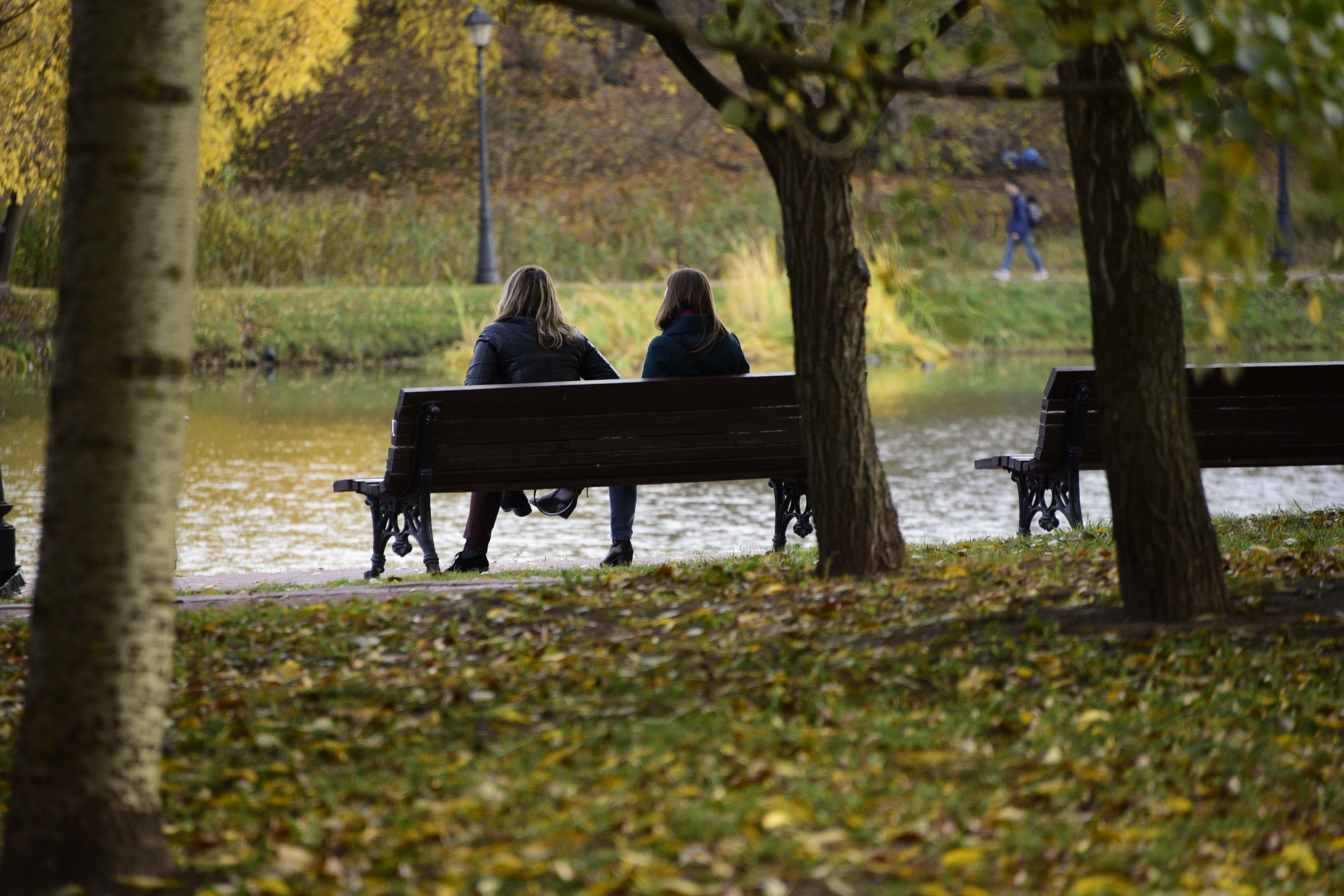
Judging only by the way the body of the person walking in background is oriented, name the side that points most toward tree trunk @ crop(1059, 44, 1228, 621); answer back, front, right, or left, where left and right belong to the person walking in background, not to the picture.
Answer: left

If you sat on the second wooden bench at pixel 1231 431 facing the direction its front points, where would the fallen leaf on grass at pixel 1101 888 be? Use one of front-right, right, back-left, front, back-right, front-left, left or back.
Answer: back-left

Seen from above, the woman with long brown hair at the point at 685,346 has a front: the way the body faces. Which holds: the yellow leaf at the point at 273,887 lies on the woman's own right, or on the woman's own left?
on the woman's own left

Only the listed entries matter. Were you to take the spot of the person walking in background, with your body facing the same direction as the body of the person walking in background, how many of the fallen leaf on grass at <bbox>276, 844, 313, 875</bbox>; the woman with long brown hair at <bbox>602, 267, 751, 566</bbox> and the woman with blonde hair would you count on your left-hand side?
3

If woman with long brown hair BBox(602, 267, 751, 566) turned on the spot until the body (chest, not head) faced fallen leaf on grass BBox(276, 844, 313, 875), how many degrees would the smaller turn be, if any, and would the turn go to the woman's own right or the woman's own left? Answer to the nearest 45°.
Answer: approximately 135° to the woman's own left

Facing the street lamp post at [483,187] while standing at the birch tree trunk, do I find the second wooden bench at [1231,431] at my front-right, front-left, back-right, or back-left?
front-right

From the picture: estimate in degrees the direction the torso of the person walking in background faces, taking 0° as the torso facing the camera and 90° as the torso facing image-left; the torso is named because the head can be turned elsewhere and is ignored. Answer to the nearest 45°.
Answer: approximately 90°

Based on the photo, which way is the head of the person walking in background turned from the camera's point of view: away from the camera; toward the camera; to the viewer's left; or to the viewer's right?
to the viewer's left

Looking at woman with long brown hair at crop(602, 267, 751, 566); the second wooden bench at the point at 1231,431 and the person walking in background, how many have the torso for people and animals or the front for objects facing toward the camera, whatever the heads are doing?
0

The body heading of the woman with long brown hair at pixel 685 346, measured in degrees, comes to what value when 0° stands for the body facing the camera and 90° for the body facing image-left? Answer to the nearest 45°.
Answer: approximately 135°

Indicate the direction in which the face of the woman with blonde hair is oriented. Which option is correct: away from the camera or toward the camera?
away from the camera

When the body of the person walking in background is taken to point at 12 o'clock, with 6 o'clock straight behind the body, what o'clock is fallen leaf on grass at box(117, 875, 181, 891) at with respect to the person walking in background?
The fallen leaf on grass is roughly at 9 o'clock from the person walking in background.

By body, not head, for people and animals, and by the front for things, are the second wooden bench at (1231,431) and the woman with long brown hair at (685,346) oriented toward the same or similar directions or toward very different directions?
same or similar directions

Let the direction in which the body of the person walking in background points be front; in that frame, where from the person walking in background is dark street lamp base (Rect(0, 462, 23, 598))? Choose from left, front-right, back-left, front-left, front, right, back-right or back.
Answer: left

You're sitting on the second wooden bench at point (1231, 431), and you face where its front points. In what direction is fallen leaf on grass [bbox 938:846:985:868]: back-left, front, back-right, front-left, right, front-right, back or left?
back-left
